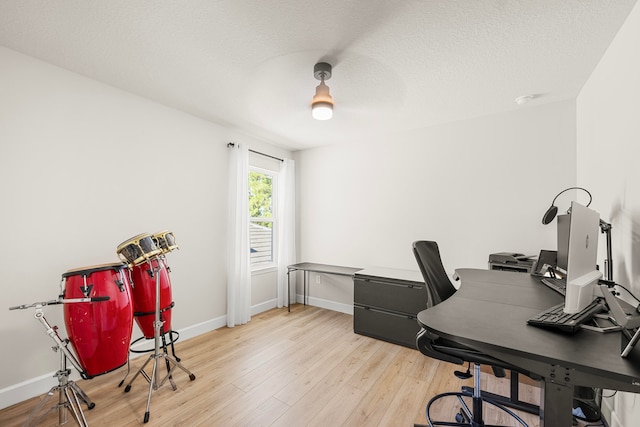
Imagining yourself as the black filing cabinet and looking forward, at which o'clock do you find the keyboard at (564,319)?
The keyboard is roughly at 10 o'clock from the black filing cabinet.

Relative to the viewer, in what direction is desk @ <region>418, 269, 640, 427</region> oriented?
to the viewer's left

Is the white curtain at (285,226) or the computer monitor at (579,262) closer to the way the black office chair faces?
the computer monitor

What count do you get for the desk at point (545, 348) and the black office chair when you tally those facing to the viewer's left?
1

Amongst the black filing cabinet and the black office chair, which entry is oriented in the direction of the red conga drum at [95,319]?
the black filing cabinet

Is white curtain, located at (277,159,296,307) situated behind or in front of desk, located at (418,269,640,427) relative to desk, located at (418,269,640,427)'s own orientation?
in front

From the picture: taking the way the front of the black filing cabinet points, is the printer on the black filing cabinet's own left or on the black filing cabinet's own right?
on the black filing cabinet's own left

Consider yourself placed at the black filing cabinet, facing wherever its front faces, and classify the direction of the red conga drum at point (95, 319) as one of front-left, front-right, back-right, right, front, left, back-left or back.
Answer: front

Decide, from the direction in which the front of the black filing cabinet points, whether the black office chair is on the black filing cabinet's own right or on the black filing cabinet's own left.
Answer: on the black filing cabinet's own left

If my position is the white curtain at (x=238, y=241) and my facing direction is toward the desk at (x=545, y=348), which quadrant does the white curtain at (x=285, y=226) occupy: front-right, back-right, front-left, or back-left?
back-left

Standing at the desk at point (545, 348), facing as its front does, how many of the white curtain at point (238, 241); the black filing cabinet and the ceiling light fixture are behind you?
0

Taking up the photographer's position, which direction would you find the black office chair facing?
facing to the right of the viewer

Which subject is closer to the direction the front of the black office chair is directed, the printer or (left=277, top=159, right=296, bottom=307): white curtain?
the printer

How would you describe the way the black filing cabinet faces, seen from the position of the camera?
facing the viewer and to the left of the viewer

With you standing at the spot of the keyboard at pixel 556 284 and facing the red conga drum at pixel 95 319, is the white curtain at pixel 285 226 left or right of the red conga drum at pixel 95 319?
right

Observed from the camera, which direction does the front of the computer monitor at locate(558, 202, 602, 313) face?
facing away from the viewer and to the left of the viewer

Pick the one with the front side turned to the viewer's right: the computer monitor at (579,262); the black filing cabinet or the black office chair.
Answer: the black office chair

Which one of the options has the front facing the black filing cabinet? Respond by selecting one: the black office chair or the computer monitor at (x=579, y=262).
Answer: the computer monitor

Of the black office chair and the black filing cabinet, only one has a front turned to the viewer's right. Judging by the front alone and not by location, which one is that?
the black office chair
